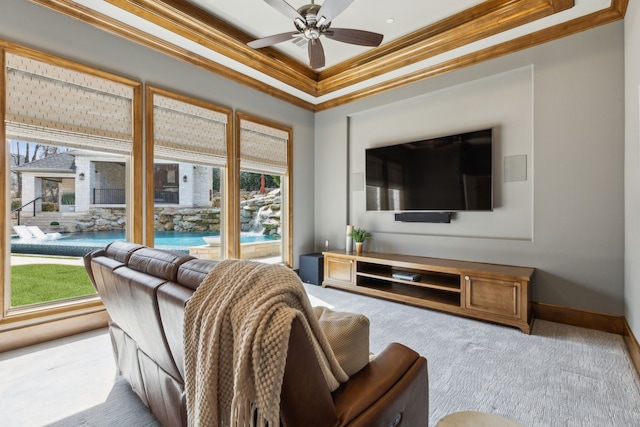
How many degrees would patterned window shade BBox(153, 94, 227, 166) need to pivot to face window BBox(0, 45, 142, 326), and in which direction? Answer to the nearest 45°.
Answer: approximately 135° to its right

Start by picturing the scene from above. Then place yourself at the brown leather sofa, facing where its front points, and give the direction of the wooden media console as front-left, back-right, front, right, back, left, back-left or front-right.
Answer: front

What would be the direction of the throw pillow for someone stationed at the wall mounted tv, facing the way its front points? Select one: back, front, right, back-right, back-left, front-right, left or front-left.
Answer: front-left

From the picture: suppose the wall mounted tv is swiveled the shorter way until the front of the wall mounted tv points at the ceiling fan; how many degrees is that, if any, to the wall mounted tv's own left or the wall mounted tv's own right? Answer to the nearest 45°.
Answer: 0° — it already faces it

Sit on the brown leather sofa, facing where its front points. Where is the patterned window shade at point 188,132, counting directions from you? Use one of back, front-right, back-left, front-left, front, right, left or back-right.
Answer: front-left

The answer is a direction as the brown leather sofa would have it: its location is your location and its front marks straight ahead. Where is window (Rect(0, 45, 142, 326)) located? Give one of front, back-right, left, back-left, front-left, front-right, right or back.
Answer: left

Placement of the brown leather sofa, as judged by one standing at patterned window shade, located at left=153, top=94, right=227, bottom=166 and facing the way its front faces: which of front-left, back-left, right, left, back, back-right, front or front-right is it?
front-right

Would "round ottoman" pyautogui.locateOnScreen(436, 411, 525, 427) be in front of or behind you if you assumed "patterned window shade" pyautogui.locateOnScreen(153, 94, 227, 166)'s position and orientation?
in front

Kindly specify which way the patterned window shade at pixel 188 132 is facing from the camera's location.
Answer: facing the viewer and to the right of the viewer

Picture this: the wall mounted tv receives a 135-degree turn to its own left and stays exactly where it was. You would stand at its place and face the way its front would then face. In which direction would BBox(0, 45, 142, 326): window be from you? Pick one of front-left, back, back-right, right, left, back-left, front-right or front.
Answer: back-right

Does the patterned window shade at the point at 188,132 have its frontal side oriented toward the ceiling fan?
yes

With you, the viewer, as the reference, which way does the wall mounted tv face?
facing the viewer and to the left of the viewer

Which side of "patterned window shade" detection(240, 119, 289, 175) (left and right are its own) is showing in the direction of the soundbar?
front
